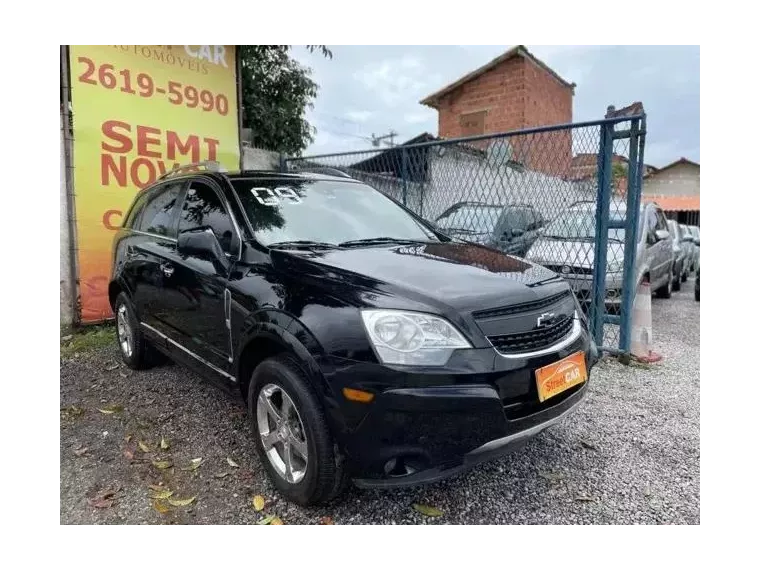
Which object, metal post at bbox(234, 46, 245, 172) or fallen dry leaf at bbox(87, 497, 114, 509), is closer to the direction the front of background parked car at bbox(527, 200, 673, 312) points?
the fallen dry leaf

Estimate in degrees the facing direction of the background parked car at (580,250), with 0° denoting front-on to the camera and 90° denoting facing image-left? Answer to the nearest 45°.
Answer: approximately 45°

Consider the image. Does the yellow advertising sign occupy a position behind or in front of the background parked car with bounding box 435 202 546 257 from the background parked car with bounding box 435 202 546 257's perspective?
in front

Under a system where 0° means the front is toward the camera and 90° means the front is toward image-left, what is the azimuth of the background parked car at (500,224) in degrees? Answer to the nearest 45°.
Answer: approximately 45°

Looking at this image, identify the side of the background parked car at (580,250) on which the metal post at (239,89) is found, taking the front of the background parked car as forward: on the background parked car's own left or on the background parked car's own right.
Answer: on the background parked car's own right

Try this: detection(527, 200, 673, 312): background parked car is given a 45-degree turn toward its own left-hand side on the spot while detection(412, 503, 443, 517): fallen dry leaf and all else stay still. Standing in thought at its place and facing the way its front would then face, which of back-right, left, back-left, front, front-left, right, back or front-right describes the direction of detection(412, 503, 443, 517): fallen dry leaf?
front

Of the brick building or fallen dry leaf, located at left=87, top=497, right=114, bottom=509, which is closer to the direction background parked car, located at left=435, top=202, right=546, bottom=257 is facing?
the fallen dry leaf

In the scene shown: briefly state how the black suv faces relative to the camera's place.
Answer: facing the viewer and to the right of the viewer

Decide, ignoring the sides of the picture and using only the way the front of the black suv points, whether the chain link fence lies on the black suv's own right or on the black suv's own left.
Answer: on the black suv's own left

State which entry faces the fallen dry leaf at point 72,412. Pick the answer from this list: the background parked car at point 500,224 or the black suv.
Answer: the background parked car

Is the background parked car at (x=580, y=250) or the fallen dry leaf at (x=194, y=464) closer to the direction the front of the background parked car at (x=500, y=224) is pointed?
the fallen dry leaf

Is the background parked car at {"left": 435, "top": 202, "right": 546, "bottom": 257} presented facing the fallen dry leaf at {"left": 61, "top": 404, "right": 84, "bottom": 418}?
yes
